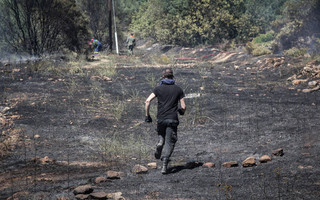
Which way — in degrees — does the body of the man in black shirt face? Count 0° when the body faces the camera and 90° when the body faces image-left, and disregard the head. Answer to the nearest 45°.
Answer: approximately 180°

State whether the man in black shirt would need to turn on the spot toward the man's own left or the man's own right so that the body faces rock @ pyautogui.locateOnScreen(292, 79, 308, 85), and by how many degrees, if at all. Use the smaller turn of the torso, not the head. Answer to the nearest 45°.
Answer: approximately 45° to the man's own right

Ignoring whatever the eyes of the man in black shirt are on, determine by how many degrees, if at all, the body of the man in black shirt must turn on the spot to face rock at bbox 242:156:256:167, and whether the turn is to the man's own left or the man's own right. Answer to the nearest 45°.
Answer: approximately 90° to the man's own right

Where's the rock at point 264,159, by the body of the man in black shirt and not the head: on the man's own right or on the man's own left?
on the man's own right

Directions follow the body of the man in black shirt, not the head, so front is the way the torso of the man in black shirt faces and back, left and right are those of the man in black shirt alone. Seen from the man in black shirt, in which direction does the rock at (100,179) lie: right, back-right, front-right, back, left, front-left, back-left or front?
back-left

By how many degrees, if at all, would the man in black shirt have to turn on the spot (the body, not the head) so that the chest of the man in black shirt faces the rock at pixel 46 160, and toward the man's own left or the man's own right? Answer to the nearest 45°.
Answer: approximately 90° to the man's own left

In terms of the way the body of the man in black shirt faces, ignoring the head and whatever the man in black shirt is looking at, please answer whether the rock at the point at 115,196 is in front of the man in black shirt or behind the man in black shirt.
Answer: behind

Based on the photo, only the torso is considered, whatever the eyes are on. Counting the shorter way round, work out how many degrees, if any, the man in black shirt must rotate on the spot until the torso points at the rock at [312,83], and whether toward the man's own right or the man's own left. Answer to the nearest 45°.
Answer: approximately 45° to the man's own right

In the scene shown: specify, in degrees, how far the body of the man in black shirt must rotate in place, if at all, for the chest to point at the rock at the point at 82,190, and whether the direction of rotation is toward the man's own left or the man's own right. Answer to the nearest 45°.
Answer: approximately 135° to the man's own left

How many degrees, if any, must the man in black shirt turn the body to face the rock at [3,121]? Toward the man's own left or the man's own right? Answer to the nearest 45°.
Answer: approximately 45° to the man's own left

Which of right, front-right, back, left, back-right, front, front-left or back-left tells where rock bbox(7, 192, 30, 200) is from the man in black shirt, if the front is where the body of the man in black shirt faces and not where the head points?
back-left
